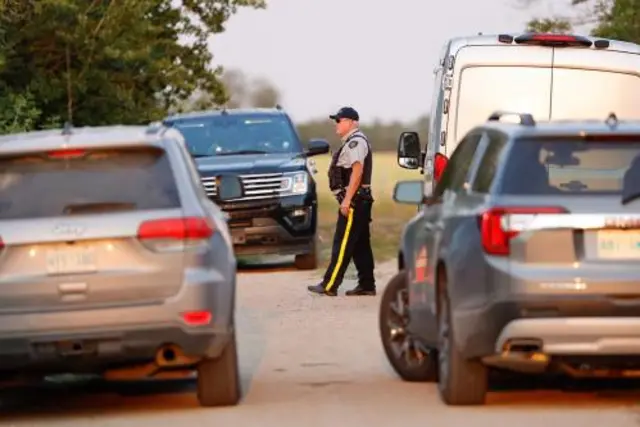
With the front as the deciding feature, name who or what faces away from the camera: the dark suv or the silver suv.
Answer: the silver suv

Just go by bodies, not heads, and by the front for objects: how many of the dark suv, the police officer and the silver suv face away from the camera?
1

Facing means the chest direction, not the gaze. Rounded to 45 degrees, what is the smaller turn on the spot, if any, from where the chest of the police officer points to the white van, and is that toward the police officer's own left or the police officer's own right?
approximately 135° to the police officer's own left

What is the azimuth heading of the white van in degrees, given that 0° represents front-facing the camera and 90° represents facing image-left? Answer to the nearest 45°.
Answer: approximately 180°

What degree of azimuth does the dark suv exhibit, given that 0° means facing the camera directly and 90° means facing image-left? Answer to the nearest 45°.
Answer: approximately 0°

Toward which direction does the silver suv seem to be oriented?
away from the camera

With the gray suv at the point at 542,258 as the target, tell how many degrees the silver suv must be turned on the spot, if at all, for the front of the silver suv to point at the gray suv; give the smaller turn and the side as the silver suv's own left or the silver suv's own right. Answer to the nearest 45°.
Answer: approximately 90° to the silver suv's own right

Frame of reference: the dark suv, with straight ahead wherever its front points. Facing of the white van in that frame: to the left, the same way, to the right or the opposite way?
the opposite way

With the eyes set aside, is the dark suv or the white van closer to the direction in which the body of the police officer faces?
the dark suv

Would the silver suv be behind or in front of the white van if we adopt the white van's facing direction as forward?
behind
